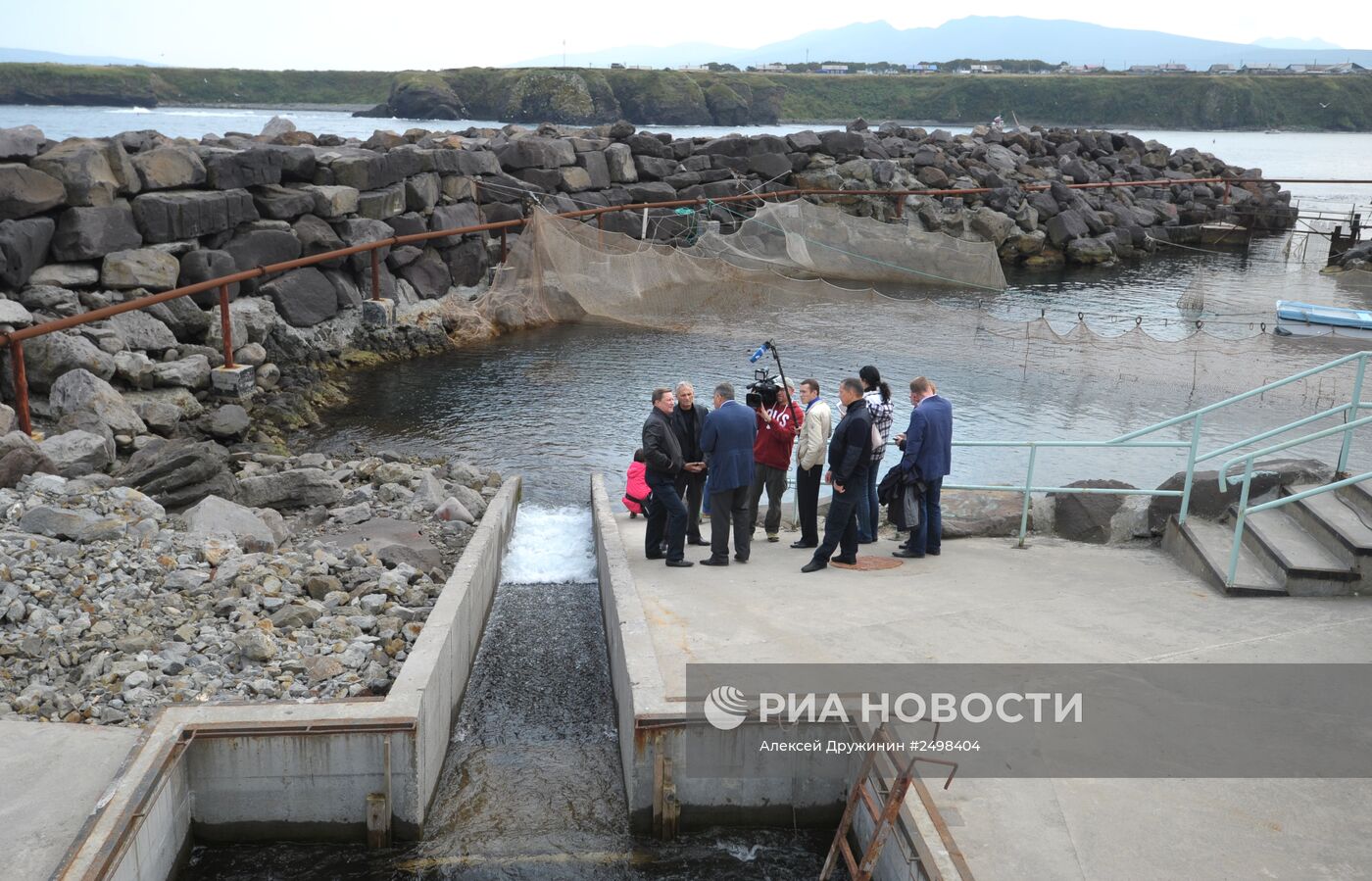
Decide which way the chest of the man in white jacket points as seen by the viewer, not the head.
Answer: to the viewer's left

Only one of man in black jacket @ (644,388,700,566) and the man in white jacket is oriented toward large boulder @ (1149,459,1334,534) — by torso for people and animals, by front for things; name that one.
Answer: the man in black jacket

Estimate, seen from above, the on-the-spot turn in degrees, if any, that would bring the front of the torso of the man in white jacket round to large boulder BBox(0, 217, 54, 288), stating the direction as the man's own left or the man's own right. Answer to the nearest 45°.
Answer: approximately 45° to the man's own right

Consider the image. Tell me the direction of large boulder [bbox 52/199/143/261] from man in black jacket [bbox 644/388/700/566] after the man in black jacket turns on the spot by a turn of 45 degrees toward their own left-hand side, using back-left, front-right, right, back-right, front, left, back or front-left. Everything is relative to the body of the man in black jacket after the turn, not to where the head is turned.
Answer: left

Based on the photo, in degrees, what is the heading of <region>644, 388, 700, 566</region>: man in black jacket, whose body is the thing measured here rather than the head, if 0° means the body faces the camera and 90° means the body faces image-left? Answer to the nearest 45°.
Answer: approximately 270°

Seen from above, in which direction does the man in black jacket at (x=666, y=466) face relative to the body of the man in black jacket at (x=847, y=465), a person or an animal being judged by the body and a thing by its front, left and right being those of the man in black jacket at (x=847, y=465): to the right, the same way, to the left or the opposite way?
the opposite way

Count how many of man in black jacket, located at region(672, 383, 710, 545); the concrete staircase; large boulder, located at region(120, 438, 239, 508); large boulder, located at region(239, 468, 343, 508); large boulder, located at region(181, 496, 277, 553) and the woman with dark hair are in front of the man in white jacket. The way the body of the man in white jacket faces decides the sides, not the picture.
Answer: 4

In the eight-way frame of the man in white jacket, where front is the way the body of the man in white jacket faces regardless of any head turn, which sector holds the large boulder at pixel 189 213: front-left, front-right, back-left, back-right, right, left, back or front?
front-right

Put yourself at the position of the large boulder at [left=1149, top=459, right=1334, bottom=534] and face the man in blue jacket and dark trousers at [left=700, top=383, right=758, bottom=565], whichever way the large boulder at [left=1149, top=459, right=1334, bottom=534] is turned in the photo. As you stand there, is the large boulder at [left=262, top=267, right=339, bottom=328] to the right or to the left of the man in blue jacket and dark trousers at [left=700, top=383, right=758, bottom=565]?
right

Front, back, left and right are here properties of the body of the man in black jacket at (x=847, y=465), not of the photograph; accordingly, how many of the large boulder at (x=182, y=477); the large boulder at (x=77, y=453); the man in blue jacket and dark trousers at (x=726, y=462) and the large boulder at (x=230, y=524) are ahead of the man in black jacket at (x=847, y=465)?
4

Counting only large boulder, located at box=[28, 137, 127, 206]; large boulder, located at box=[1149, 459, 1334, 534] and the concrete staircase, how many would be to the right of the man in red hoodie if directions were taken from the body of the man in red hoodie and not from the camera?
1

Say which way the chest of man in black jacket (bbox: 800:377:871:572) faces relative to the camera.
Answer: to the viewer's left

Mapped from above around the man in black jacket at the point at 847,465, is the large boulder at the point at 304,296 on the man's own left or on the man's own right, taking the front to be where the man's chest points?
on the man's own right

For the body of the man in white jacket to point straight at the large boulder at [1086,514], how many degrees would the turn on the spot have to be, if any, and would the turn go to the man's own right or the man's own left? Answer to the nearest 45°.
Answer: approximately 180°

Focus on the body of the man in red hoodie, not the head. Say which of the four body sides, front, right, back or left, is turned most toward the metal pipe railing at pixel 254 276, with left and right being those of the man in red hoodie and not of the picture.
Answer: right
